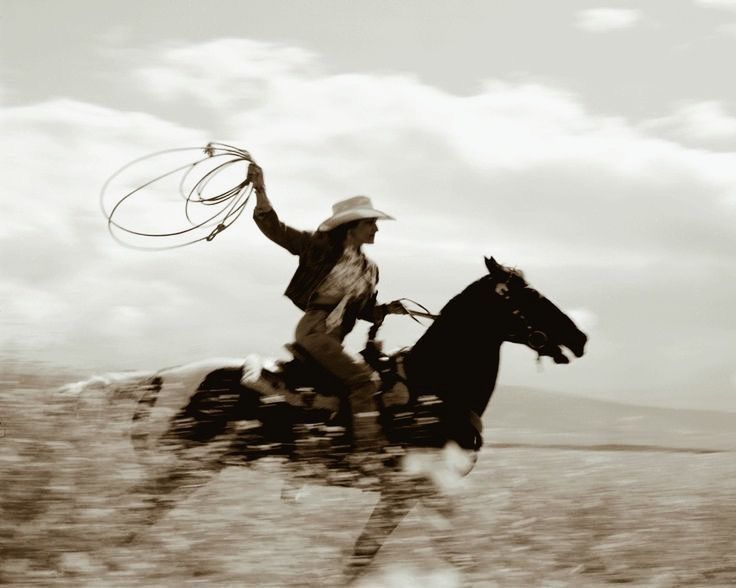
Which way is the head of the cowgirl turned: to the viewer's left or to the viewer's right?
to the viewer's right

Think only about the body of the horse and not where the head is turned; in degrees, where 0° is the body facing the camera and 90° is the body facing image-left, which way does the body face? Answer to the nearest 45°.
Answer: approximately 270°
